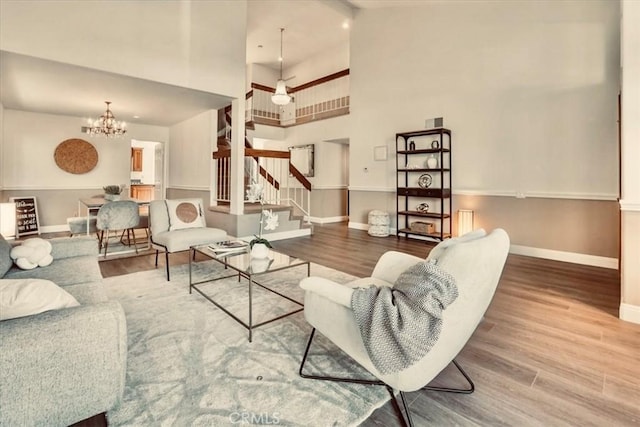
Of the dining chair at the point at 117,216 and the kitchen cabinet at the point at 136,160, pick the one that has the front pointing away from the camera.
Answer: the dining chair

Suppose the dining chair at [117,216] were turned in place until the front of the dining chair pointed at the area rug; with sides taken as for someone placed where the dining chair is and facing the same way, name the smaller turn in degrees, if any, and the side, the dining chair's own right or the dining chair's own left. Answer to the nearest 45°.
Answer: approximately 180°

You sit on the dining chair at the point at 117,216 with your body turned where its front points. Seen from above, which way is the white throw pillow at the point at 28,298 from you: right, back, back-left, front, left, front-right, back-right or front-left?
back

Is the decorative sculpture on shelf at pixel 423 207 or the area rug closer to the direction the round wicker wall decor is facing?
the area rug

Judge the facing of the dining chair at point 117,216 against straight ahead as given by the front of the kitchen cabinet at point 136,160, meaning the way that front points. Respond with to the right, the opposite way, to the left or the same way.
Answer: the opposite way

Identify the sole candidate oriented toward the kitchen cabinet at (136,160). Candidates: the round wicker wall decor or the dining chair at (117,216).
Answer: the dining chair

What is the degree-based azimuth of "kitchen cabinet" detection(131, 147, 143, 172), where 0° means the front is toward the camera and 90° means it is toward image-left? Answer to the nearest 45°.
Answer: approximately 0°

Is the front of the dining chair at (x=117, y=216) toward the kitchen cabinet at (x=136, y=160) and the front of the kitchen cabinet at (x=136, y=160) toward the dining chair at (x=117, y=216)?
yes

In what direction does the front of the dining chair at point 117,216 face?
away from the camera
